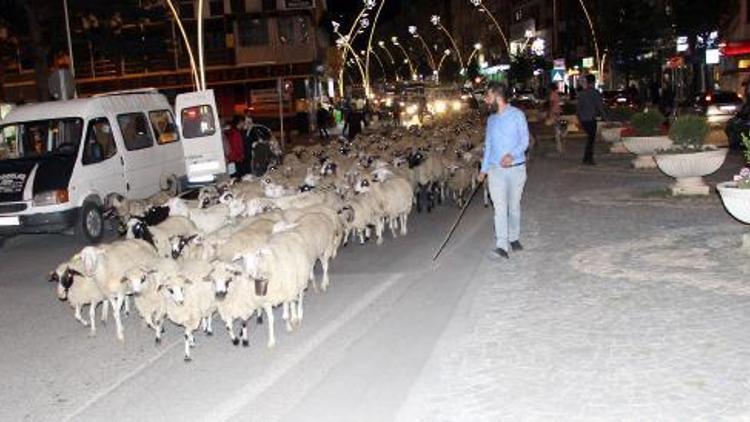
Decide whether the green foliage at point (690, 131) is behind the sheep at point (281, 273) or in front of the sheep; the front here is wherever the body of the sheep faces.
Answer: behind

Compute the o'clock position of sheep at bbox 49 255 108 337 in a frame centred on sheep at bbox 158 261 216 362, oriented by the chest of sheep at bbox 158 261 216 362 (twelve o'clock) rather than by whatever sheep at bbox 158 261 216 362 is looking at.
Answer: sheep at bbox 49 255 108 337 is roughly at 3 o'clock from sheep at bbox 158 261 216 362.

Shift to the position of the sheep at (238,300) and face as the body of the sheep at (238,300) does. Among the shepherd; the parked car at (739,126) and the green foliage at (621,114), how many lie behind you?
3

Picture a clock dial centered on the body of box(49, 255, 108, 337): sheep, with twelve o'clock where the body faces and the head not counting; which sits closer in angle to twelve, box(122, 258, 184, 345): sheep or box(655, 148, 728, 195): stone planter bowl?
the sheep

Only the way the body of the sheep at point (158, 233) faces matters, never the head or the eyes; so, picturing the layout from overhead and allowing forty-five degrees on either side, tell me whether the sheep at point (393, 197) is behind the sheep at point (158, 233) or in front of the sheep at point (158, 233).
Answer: behind

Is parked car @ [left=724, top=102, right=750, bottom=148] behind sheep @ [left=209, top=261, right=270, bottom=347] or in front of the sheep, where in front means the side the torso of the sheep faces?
behind

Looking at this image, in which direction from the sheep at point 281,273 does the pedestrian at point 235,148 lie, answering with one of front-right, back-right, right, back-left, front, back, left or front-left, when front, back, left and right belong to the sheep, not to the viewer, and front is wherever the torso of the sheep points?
back-right

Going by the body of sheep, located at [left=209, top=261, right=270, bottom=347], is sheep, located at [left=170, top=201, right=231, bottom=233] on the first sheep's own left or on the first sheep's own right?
on the first sheep's own right

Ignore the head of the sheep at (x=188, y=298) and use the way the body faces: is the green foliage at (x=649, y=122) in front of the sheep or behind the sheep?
behind

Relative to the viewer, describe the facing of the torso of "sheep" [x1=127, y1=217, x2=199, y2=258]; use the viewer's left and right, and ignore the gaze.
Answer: facing to the left of the viewer
